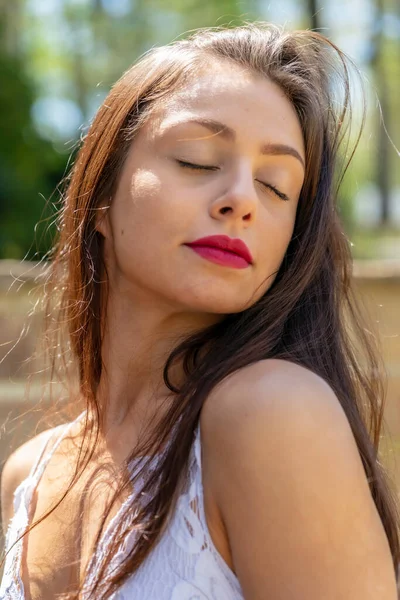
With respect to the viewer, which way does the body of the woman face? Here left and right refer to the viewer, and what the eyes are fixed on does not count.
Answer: facing the viewer and to the left of the viewer
